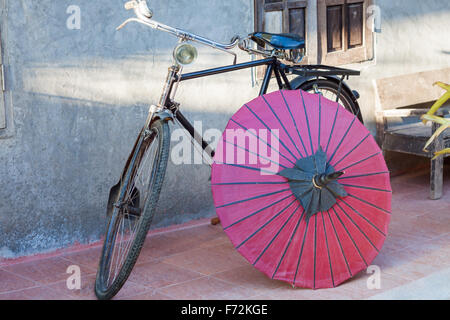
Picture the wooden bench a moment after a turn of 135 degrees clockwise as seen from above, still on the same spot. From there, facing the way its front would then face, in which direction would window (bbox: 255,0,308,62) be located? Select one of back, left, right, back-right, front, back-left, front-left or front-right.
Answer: front-left

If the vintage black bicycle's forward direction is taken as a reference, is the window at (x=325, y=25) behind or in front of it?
behind

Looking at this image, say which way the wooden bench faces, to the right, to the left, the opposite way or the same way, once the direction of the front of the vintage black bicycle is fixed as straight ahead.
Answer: to the left

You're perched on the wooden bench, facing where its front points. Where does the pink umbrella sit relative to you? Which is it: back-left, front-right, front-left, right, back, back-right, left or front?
front-right

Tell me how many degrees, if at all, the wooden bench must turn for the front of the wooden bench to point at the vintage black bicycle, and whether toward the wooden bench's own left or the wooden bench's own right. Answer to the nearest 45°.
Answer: approximately 90° to the wooden bench's own right

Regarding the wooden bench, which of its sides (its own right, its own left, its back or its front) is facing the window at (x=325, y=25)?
right

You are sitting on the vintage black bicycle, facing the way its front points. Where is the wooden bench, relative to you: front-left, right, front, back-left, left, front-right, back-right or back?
back

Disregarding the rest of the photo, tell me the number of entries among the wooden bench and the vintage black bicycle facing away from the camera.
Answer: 0

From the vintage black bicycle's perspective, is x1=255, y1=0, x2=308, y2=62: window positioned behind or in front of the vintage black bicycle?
behind

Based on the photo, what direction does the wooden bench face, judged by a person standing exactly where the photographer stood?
facing the viewer and to the right of the viewer
